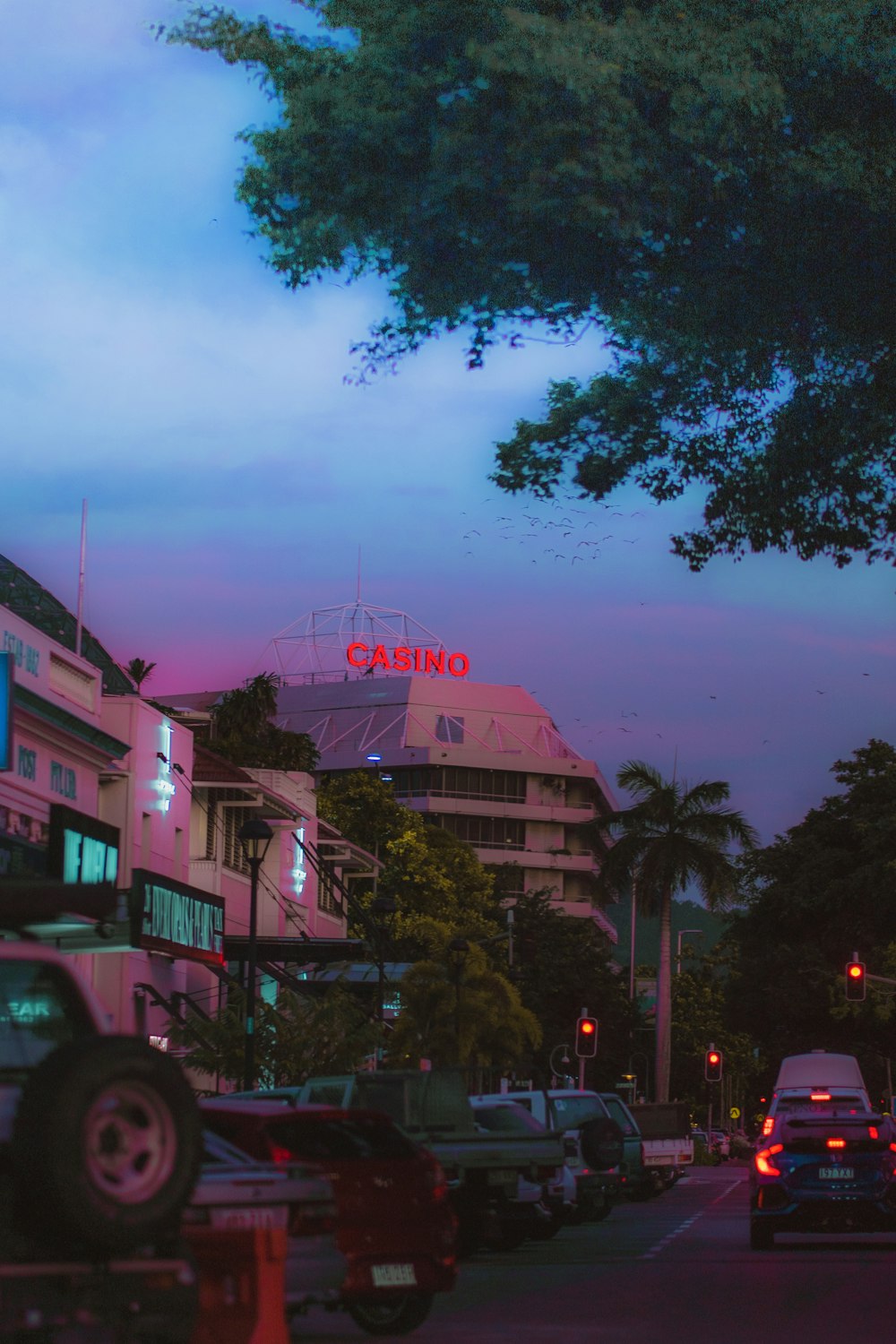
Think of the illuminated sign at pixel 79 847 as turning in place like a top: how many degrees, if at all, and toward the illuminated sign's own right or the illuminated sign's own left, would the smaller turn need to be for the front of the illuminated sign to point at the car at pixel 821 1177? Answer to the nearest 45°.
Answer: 0° — it already faces it

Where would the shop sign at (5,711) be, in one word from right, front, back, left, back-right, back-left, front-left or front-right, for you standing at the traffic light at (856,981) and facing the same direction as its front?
front-right

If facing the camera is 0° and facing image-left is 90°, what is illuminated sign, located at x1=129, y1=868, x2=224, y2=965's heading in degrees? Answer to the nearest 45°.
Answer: approximately 315°

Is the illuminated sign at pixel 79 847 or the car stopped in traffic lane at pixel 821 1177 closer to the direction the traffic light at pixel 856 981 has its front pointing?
the car stopped in traffic lane

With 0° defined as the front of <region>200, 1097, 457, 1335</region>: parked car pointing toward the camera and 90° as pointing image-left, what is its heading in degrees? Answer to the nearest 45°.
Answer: approximately 135°

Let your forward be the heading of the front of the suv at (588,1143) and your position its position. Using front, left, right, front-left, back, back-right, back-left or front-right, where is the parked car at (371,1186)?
back-left

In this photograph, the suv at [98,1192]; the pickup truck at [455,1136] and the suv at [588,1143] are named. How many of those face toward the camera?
0

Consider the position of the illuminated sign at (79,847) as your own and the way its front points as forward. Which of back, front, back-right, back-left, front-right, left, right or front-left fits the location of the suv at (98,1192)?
front-right

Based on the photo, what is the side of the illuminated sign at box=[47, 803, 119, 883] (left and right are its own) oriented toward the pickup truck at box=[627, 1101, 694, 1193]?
left

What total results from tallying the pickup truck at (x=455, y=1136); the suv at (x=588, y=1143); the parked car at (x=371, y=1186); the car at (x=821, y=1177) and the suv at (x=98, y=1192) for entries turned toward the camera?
0

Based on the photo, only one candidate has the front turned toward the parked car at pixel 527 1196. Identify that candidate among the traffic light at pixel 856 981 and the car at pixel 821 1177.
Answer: the traffic light

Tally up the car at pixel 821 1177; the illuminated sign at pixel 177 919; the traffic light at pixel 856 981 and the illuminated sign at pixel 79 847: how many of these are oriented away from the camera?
1

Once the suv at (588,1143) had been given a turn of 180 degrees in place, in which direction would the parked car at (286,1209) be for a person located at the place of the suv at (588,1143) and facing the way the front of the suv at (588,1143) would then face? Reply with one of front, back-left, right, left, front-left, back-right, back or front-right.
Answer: front-right

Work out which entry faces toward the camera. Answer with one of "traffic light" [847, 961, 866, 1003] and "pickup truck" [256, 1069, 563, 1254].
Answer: the traffic light

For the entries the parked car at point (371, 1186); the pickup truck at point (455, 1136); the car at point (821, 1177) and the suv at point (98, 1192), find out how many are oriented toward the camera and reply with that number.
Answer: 0

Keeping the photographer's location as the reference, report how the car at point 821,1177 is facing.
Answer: facing away from the viewer

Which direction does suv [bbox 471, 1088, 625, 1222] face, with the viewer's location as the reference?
facing away from the viewer and to the left of the viewer

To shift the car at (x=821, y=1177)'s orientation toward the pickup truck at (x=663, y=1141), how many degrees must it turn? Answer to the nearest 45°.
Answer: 0° — it already faces it
